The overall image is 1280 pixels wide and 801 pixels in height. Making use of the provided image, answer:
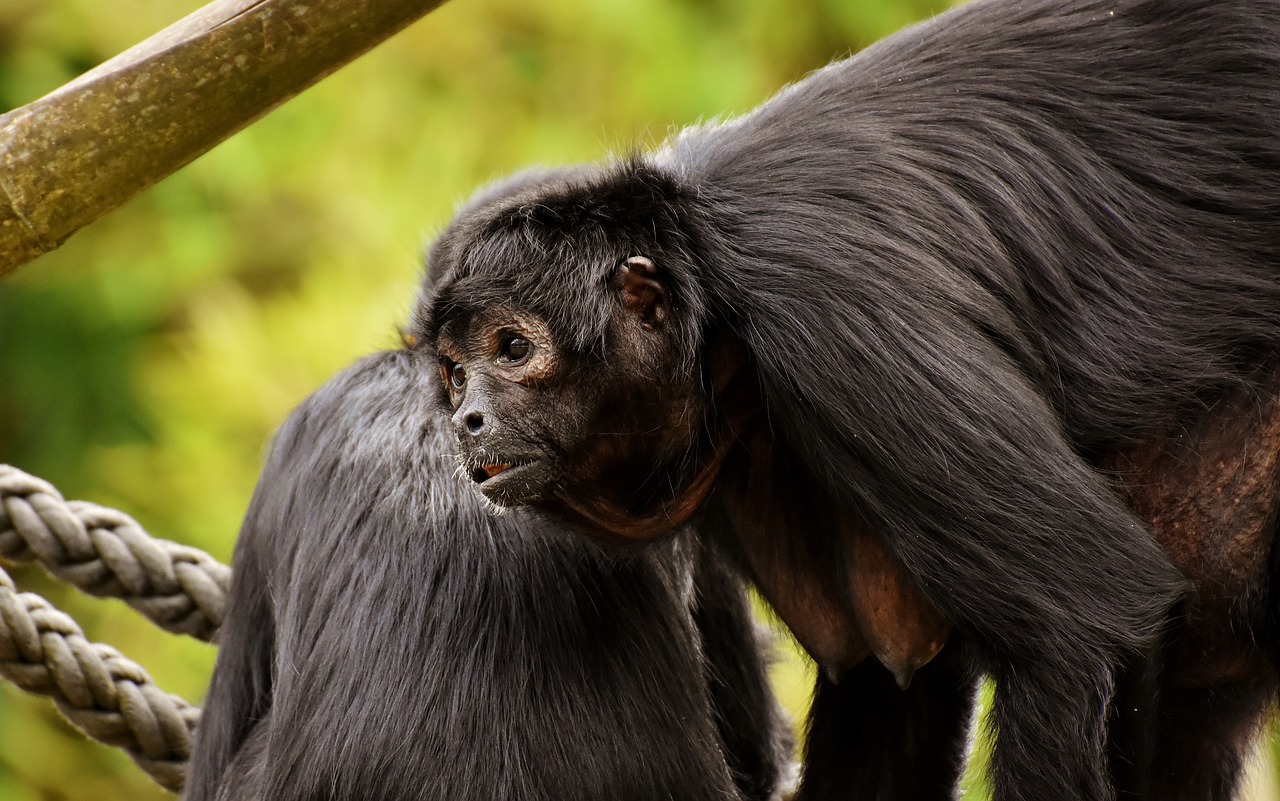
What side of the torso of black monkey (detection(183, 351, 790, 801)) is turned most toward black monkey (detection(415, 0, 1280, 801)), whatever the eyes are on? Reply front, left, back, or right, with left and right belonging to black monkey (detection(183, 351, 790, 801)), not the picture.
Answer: right

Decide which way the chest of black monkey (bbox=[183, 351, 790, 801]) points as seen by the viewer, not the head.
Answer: away from the camera

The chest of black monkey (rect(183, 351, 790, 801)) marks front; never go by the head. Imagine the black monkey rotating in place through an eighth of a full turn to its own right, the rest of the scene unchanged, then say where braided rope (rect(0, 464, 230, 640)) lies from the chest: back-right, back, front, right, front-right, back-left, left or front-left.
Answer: left
